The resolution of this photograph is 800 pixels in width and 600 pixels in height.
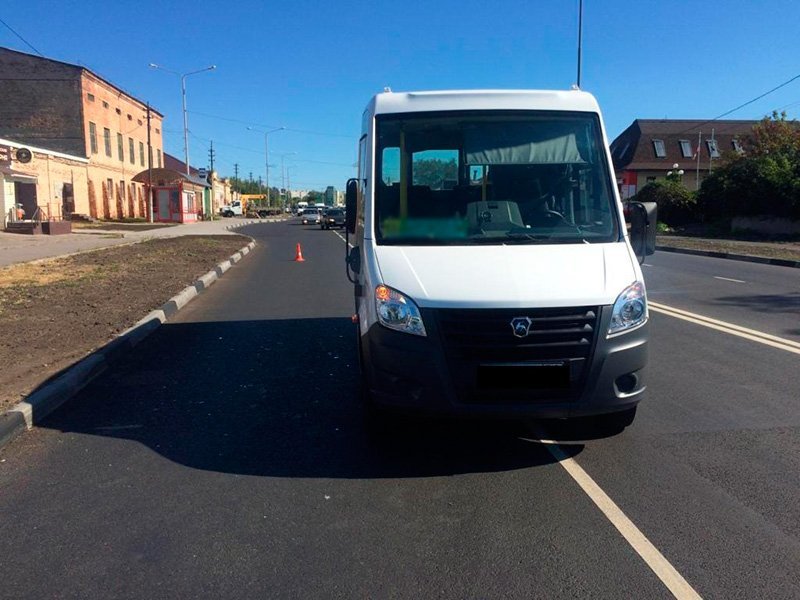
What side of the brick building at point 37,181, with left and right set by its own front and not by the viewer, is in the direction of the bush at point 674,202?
front

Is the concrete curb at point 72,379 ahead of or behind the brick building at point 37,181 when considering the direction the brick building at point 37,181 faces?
ahead

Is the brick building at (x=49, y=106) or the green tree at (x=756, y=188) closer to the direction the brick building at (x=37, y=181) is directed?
the green tree

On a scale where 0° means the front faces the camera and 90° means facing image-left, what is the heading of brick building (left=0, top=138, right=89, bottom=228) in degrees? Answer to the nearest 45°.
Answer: approximately 315°

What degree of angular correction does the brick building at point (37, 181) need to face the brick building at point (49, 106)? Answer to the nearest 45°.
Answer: approximately 135° to its left

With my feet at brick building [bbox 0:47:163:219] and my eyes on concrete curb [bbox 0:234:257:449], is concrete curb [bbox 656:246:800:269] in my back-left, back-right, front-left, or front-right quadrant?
front-left

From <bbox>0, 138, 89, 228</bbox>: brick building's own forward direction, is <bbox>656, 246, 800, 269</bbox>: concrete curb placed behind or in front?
in front

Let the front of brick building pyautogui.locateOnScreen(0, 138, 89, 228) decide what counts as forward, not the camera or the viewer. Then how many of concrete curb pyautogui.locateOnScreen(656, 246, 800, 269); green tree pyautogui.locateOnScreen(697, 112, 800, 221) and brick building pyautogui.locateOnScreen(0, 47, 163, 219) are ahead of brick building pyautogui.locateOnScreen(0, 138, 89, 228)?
2

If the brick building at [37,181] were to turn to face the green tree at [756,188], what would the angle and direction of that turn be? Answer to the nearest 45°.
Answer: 0° — it already faces it
